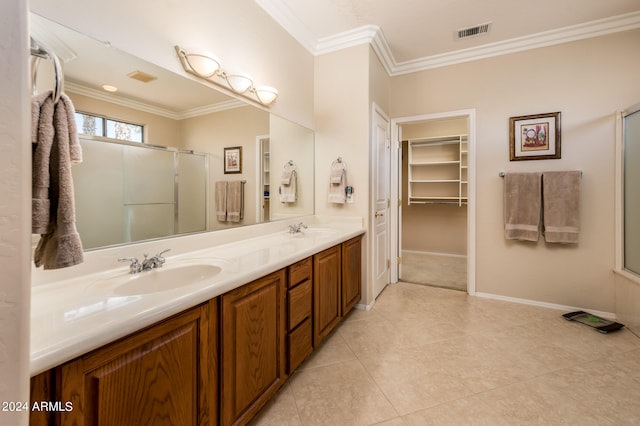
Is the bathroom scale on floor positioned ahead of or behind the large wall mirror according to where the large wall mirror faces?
ahead

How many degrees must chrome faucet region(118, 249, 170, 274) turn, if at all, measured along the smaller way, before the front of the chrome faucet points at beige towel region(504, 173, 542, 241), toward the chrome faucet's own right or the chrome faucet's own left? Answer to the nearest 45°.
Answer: approximately 45° to the chrome faucet's own left

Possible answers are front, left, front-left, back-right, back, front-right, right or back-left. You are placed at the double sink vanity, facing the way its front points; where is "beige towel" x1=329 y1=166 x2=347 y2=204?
left

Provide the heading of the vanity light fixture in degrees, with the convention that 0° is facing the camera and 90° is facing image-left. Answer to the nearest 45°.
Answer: approximately 315°

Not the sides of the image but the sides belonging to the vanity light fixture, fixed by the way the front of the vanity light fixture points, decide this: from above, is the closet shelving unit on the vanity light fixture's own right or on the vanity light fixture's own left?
on the vanity light fixture's own left

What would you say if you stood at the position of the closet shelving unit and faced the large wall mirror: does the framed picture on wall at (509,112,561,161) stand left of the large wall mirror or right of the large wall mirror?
left

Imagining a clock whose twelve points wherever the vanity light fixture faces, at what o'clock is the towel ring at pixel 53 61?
The towel ring is roughly at 2 o'clock from the vanity light fixture.

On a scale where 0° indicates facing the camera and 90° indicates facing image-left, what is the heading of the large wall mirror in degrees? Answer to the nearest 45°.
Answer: approximately 315°

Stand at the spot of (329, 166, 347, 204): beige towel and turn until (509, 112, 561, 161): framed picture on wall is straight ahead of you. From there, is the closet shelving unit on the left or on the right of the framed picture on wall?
left

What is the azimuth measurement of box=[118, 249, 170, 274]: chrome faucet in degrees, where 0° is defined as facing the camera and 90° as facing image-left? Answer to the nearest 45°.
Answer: approximately 315°
